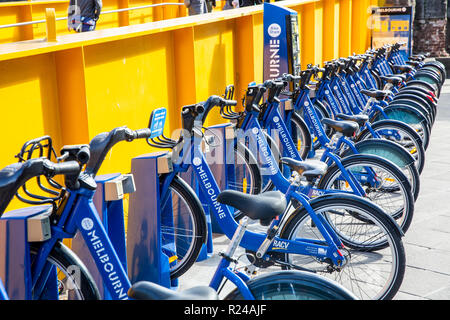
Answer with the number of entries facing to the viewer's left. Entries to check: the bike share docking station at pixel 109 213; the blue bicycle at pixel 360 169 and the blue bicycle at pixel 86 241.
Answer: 2

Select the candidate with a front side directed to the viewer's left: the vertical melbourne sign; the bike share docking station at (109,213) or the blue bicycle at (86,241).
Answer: the blue bicycle

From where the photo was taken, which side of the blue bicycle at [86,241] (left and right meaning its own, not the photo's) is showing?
left

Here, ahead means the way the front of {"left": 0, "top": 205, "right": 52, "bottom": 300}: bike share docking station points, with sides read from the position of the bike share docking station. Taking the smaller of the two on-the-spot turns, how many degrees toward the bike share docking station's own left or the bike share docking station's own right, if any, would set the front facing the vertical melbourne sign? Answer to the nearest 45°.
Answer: approximately 90° to the bike share docking station's own left

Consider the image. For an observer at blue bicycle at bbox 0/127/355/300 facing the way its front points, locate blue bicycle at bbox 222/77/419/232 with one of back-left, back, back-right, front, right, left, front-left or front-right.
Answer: back-right

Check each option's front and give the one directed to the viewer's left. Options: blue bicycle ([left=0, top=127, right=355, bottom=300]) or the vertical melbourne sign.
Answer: the blue bicycle

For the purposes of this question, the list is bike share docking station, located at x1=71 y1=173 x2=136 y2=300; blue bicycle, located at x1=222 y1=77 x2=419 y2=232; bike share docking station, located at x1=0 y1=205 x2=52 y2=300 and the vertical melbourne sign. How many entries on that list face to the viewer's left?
1

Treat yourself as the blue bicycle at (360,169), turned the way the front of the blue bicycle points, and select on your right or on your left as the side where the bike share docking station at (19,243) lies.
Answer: on your left

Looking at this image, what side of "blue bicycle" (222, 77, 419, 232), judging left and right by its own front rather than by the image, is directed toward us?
left

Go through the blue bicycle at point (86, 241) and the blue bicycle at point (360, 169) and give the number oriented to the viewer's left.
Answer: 2

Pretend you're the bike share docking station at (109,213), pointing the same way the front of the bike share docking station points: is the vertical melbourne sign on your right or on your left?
on your left
